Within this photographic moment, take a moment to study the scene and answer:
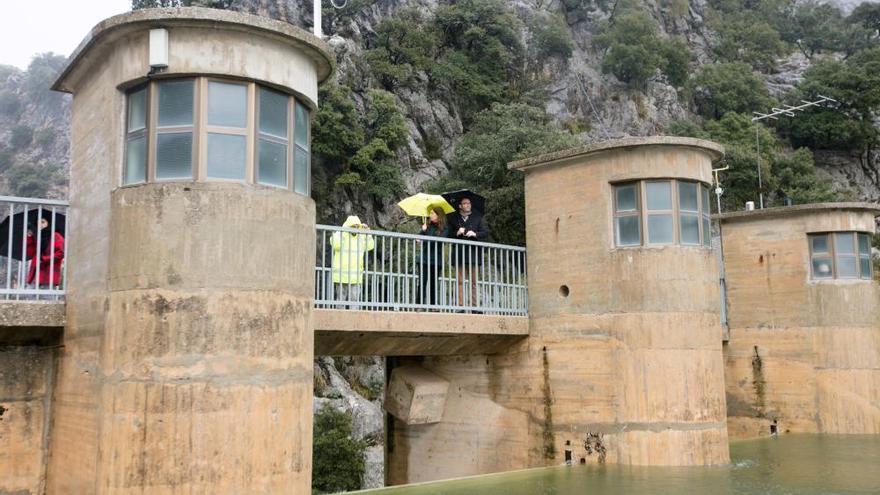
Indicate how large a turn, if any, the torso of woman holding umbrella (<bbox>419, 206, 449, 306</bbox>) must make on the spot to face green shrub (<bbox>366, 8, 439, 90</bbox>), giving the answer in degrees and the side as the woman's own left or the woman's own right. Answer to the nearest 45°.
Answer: approximately 135° to the woman's own right

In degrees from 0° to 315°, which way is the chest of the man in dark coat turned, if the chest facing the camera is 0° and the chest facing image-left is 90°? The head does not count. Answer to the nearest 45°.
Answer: approximately 0°

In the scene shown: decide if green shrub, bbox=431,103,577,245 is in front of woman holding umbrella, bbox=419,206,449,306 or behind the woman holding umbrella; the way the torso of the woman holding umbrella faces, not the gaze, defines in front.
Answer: behind

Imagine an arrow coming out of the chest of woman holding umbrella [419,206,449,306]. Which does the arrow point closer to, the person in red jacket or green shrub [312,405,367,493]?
the person in red jacket

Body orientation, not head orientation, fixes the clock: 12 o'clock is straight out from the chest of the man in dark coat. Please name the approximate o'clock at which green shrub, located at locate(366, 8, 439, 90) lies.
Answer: The green shrub is roughly at 6 o'clock from the man in dark coat.

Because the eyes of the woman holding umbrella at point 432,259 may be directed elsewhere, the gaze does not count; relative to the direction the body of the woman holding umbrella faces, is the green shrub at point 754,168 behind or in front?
behind

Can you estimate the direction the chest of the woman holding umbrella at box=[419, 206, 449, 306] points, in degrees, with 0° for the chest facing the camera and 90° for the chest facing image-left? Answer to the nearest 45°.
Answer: approximately 45°

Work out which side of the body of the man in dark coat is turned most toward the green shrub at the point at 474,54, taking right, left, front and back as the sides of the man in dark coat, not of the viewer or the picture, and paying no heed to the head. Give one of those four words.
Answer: back

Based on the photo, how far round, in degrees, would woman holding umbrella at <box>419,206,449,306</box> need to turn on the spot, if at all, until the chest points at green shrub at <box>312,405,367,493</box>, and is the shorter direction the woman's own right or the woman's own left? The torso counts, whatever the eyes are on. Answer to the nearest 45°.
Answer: approximately 135° to the woman's own right

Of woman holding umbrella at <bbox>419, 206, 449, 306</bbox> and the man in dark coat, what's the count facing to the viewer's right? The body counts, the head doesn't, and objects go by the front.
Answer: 0

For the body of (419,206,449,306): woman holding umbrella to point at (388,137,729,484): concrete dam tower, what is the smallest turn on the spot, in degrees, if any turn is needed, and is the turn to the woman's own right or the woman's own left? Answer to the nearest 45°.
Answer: approximately 135° to the woman's own left
